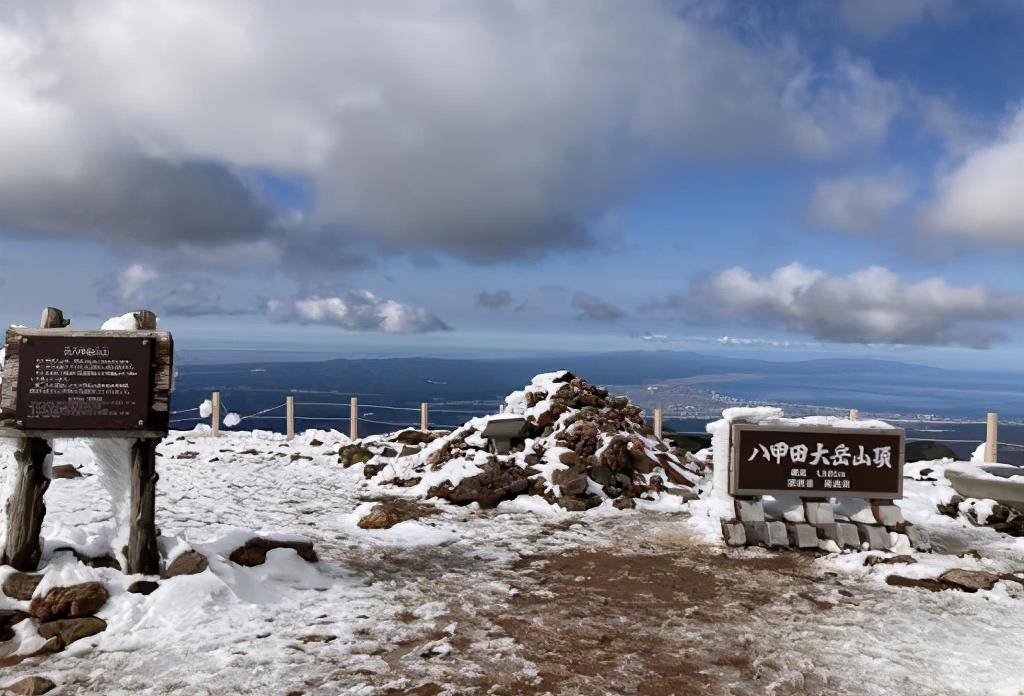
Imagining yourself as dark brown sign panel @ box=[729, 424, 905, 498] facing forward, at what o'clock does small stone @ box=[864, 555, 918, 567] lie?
The small stone is roughly at 11 o'clock from the dark brown sign panel.

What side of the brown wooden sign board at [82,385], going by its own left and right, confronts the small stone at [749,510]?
left

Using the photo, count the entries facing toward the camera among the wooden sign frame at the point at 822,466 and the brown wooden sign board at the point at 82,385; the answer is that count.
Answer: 2

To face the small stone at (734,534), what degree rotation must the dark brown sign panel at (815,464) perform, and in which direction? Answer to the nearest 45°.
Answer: approximately 45° to its right

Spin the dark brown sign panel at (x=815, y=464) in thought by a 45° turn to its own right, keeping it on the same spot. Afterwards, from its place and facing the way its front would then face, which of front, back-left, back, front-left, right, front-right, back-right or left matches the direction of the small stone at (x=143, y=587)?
front

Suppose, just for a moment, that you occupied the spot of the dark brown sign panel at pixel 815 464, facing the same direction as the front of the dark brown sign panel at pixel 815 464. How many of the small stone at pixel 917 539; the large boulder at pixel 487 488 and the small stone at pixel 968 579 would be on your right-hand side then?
1

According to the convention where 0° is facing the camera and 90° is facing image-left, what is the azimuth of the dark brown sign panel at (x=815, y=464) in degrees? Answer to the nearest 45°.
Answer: approximately 0°

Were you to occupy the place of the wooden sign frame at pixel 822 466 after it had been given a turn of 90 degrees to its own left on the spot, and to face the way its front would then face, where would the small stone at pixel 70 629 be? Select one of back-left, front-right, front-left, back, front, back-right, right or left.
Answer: back-right

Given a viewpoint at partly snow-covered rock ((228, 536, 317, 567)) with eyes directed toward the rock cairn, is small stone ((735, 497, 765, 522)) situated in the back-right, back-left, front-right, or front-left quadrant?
front-right

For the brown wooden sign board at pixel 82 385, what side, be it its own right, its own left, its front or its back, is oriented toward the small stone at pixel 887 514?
left

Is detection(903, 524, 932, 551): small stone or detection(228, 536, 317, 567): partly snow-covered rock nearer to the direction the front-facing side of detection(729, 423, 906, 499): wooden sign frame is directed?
the partly snow-covered rock

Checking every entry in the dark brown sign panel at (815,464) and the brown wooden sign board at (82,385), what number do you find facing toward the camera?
2

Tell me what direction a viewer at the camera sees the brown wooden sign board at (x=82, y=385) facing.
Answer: facing the viewer

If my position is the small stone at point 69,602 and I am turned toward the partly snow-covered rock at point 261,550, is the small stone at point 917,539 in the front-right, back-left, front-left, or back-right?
front-right
